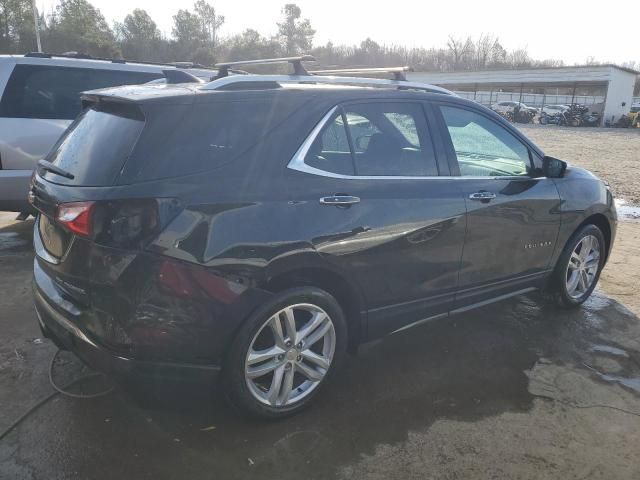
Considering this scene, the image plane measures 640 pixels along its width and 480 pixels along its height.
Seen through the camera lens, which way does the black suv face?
facing away from the viewer and to the right of the viewer

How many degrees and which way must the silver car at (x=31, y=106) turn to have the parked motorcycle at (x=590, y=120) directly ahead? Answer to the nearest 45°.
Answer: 0° — it already faces it

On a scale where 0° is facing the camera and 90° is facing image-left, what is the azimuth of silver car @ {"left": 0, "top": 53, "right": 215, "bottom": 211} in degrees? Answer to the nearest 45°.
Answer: approximately 225°

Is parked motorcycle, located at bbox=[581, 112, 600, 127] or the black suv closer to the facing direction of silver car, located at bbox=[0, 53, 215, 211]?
the parked motorcycle

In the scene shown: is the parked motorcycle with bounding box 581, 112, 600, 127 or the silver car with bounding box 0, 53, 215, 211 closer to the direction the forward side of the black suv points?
the parked motorcycle

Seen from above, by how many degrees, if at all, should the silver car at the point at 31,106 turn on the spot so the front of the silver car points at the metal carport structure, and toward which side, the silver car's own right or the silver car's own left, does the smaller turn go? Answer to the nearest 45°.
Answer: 0° — it already faces it

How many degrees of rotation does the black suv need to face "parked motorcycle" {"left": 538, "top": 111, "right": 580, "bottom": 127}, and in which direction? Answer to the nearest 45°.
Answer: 0° — it already faces it

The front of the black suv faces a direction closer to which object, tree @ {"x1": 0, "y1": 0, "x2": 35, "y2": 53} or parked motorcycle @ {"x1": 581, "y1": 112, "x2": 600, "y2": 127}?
the parked motorcycle

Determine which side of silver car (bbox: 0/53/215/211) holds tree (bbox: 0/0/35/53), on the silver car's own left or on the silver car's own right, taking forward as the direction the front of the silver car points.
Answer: on the silver car's own left

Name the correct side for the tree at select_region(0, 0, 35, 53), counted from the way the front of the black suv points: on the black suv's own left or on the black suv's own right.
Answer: on the black suv's own left
